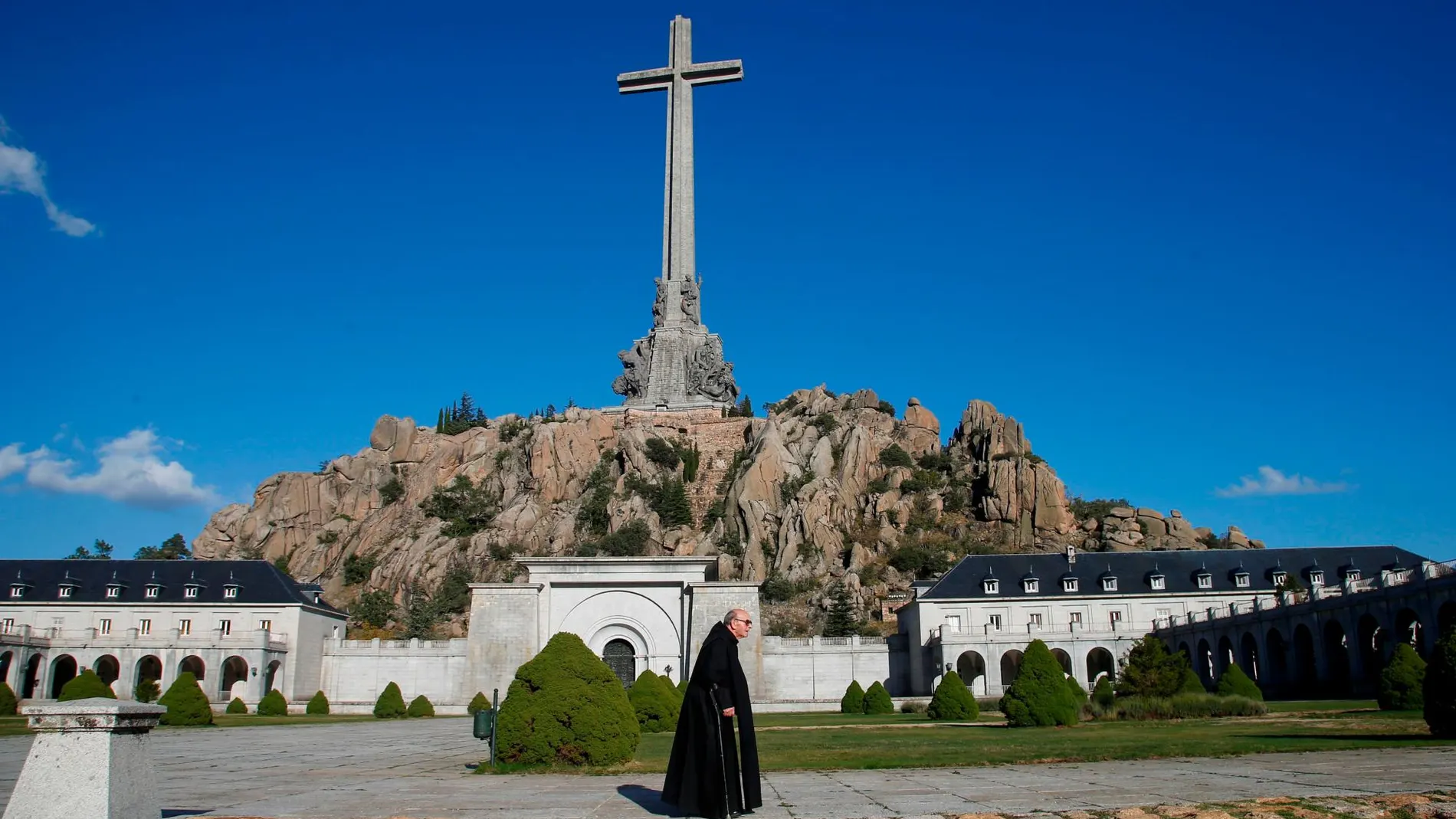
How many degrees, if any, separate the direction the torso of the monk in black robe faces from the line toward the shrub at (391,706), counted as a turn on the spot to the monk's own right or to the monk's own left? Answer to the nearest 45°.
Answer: approximately 90° to the monk's own left

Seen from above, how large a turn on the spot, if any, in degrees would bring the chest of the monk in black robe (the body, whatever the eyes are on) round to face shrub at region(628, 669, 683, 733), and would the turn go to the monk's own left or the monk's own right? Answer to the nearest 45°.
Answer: approximately 90° to the monk's own left

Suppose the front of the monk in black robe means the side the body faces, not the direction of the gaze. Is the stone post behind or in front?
behind

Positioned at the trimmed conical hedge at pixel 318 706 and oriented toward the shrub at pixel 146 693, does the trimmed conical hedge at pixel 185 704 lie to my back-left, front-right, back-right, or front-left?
front-left

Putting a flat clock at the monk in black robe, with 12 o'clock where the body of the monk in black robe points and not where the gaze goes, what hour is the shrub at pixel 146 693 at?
The shrub is roughly at 8 o'clock from the monk in black robe.

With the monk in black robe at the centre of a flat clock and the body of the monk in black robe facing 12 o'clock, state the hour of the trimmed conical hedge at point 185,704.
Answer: The trimmed conical hedge is roughly at 8 o'clock from the monk in black robe.

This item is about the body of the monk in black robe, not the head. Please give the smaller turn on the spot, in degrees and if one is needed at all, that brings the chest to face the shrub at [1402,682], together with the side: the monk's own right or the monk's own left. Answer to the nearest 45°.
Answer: approximately 45° to the monk's own left

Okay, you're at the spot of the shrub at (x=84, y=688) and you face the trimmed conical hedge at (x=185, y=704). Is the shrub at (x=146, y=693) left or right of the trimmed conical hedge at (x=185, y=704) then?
left

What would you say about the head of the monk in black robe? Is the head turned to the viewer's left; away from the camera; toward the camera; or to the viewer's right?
to the viewer's right

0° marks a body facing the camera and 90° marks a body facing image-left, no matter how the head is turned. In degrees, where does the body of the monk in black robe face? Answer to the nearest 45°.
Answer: approximately 270°

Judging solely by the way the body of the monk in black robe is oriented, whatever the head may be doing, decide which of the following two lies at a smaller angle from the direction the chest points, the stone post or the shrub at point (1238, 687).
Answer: the shrub
